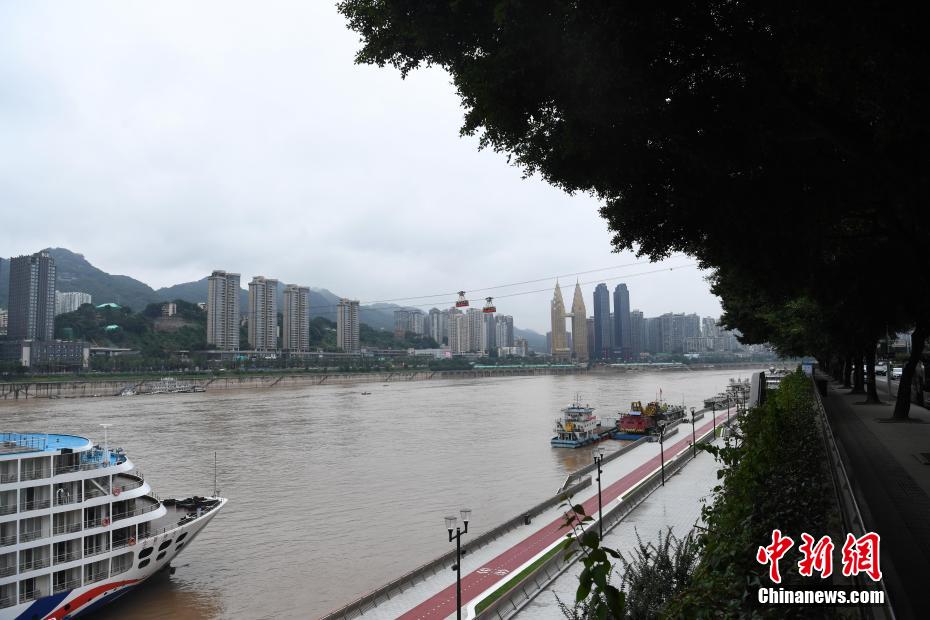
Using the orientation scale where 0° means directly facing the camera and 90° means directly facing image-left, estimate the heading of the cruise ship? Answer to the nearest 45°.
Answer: approximately 225°

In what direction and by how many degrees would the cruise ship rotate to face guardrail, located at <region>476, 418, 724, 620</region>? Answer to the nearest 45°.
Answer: approximately 90° to its right

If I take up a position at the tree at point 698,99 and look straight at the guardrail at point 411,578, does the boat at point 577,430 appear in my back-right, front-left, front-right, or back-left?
front-right

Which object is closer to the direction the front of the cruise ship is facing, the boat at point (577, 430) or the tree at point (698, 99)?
the boat

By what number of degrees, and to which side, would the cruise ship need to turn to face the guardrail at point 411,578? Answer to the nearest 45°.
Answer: approximately 90° to its right

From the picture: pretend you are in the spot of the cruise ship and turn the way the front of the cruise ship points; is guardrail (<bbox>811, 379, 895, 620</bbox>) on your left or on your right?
on your right
